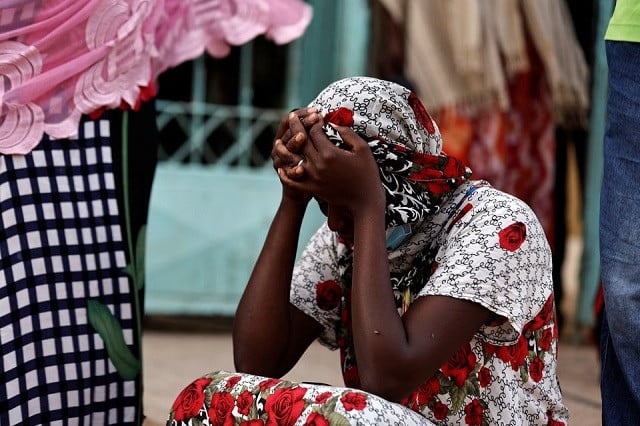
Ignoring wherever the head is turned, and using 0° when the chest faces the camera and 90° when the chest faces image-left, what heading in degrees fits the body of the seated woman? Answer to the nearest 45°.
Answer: approximately 45°

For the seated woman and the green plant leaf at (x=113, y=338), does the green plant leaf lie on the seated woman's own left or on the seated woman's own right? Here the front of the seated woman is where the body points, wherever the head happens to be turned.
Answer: on the seated woman's own right

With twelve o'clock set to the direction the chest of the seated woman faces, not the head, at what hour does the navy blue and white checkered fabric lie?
The navy blue and white checkered fabric is roughly at 2 o'clock from the seated woman.

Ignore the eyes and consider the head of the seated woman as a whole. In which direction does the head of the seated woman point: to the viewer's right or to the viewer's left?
to the viewer's left
